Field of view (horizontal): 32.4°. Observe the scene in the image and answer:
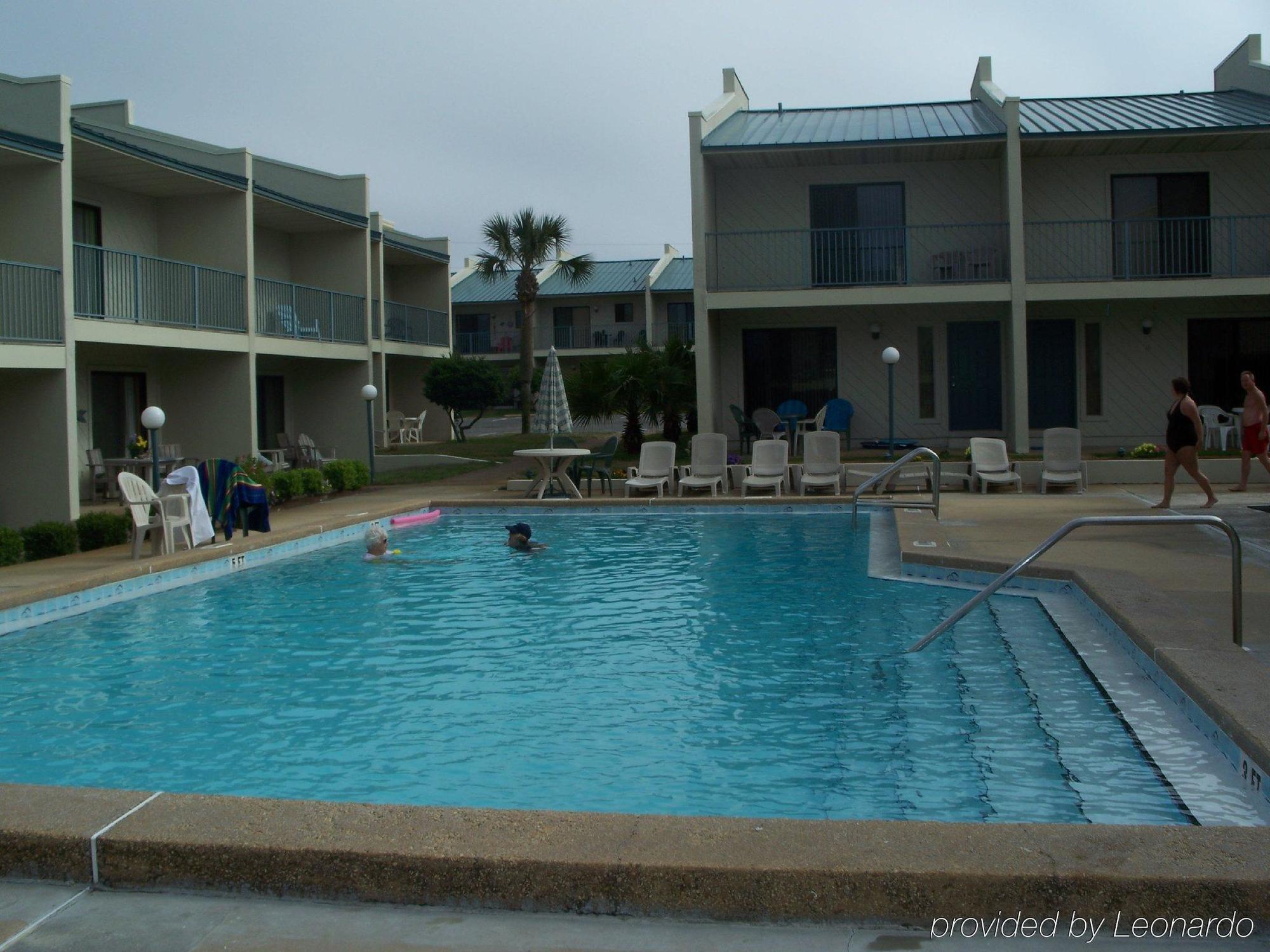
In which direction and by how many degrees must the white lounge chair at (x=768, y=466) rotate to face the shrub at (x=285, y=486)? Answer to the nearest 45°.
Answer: approximately 90° to its right

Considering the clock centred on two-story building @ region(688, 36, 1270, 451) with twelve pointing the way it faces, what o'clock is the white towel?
The white towel is roughly at 1 o'clock from the two-story building.

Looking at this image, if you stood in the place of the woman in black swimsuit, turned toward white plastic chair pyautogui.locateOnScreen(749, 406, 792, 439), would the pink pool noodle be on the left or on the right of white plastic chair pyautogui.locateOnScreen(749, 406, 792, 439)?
left

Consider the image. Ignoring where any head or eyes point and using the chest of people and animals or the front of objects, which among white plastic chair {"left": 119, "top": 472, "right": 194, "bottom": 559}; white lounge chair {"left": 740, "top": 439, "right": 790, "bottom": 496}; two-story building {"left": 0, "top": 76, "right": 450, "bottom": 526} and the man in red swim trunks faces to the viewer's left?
the man in red swim trunks

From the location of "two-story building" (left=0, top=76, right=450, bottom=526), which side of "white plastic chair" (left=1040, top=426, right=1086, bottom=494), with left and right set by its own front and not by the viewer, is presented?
right

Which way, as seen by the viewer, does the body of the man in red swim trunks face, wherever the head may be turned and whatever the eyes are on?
to the viewer's left

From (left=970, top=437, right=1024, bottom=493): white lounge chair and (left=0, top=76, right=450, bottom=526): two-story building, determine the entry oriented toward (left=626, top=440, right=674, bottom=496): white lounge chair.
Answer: the two-story building

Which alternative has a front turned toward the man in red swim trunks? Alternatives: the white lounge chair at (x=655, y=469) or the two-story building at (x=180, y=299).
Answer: the two-story building

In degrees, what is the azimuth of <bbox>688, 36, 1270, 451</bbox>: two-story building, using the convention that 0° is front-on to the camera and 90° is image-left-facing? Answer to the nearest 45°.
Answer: approximately 0°
